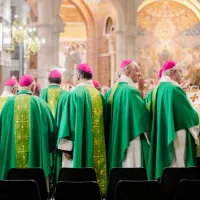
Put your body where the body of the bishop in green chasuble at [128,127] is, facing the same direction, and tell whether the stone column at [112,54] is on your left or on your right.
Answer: on your left

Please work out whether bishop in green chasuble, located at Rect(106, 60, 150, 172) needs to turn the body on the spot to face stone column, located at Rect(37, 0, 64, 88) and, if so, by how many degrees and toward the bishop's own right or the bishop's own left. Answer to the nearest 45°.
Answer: approximately 90° to the bishop's own left

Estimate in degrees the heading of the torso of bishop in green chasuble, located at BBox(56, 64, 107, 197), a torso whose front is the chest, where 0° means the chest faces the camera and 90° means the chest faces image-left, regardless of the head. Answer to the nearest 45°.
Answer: approximately 135°

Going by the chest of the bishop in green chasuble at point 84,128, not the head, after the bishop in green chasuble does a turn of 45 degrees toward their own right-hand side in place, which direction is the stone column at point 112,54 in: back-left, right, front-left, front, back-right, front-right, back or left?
front

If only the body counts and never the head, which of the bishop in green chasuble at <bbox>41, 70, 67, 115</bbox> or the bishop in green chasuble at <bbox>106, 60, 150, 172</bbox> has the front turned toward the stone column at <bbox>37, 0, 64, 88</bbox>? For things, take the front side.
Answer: the bishop in green chasuble at <bbox>41, 70, 67, 115</bbox>

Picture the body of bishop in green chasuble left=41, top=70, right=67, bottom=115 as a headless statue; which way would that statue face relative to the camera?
away from the camera

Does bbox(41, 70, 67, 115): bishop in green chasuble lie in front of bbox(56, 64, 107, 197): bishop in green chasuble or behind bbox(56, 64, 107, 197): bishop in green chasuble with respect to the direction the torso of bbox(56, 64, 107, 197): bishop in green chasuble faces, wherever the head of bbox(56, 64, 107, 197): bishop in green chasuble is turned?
in front

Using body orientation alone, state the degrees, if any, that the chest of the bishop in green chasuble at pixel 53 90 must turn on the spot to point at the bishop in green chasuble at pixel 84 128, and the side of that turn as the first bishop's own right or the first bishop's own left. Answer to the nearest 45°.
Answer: approximately 180°

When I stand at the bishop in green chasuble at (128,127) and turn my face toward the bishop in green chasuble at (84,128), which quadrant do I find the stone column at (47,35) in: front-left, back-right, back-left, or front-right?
front-right
